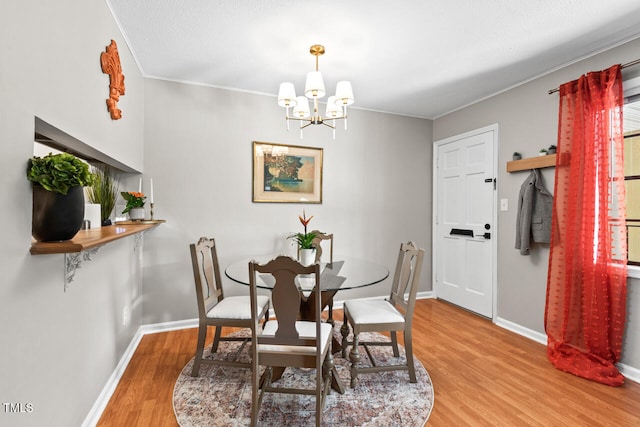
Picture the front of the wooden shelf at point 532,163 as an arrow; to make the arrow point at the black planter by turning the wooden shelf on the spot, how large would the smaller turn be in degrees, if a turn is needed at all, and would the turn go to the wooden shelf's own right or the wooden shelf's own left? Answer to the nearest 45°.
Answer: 0° — it already faces it

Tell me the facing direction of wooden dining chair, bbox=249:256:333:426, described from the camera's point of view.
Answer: facing away from the viewer

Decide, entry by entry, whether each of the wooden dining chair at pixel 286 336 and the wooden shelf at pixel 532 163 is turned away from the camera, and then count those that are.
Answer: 1

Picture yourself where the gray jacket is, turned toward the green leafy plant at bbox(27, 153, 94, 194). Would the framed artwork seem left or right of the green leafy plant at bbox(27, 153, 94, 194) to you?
right

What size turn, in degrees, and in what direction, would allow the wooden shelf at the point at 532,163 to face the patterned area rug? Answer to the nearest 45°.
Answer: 0° — it already faces it

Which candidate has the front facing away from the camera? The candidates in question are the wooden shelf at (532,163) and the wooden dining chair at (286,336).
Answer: the wooden dining chair

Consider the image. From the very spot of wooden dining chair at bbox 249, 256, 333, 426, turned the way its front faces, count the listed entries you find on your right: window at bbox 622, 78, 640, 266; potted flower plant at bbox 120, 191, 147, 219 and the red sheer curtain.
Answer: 2

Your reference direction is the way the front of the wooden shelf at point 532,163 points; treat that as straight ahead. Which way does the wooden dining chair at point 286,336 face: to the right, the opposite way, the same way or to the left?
to the right

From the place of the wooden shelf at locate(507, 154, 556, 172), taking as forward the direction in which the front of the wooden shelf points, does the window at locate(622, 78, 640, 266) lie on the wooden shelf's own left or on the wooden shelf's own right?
on the wooden shelf's own left

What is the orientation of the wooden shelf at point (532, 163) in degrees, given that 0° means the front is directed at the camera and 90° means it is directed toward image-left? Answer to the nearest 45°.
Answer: approximately 45°
